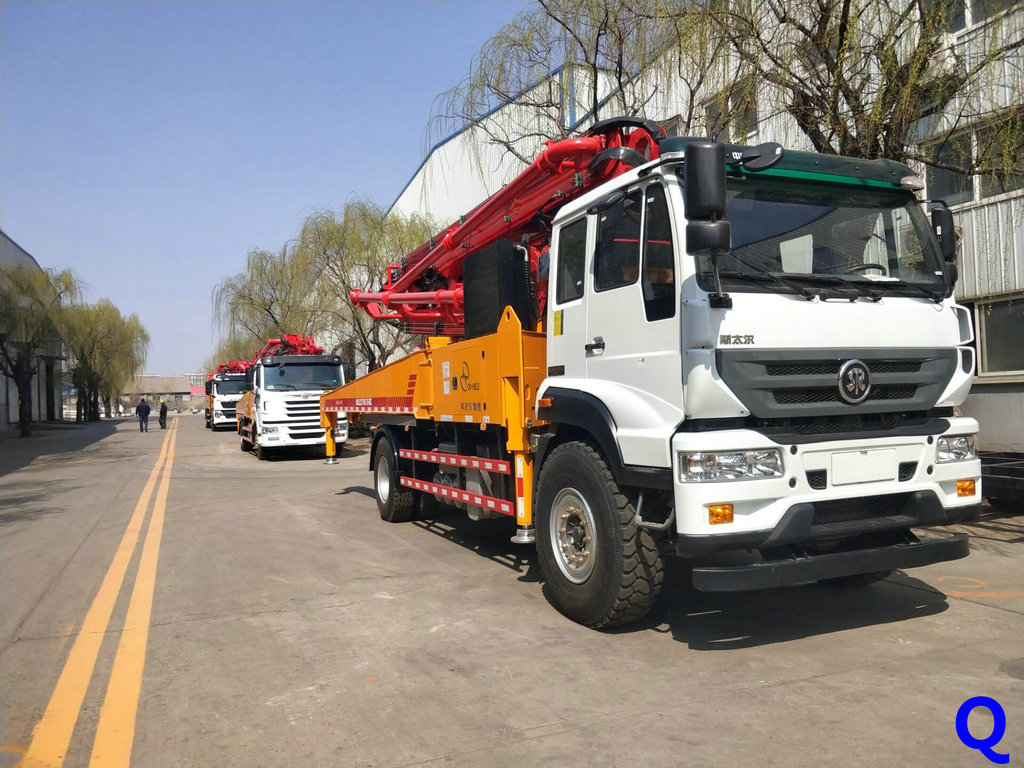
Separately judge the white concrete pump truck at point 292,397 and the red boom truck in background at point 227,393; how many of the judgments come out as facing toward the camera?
2

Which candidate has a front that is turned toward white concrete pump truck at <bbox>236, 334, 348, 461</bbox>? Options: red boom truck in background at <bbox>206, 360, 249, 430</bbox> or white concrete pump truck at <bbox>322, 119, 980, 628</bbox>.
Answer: the red boom truck in background

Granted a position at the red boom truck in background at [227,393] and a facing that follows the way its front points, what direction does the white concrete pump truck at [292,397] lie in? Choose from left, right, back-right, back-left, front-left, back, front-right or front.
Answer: front

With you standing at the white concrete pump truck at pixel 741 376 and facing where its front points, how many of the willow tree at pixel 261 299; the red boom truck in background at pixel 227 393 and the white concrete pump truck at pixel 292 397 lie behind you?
3

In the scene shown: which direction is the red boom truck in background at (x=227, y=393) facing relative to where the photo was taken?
toward the camera

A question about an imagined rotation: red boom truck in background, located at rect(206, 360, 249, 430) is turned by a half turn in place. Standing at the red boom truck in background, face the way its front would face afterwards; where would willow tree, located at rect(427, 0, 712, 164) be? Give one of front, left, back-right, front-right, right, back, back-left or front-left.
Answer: back

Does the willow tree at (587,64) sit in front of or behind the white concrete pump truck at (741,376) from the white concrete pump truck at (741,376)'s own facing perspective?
behind

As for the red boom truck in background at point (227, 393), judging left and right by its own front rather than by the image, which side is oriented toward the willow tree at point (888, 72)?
front

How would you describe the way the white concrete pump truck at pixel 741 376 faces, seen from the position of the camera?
facing the viewer and to the right of the viewer

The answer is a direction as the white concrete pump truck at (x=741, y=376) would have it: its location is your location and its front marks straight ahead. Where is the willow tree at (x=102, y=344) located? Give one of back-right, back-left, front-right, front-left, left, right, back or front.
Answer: back

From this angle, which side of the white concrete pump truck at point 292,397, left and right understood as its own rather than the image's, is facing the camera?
front

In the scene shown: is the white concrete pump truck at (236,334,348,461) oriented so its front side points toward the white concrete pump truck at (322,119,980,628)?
yes

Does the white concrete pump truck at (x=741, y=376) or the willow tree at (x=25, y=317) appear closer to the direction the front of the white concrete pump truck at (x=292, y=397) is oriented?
the white concrete pump truck
